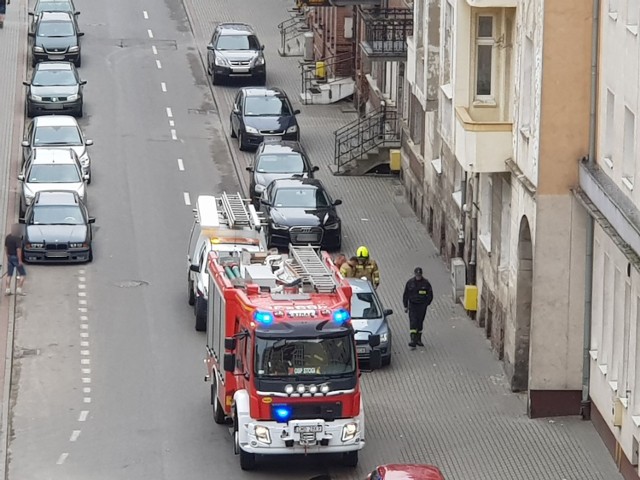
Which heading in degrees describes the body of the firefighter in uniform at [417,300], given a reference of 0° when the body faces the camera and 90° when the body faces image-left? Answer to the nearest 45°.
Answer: approximately 0°

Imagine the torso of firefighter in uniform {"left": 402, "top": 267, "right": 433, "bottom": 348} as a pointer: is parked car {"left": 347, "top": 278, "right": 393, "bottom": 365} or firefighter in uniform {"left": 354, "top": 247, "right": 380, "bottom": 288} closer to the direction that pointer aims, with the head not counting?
the parked car

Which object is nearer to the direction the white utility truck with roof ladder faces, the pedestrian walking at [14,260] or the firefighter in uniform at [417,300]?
the firefighter in uniform

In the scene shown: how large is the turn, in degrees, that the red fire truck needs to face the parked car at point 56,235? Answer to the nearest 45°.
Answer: approximately 180°

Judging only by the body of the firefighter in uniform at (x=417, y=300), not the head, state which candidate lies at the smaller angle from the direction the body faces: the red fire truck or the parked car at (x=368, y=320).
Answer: the red fire truck

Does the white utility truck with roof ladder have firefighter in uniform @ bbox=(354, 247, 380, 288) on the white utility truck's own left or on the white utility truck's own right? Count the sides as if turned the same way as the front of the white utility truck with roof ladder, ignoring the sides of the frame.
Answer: on the white utility truck's own left

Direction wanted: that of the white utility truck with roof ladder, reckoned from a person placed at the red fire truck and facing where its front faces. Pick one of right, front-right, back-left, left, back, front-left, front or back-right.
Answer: back

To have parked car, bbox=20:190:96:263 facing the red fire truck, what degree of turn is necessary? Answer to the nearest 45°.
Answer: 0° — it already faces it

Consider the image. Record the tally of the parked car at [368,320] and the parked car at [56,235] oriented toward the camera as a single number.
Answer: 2
